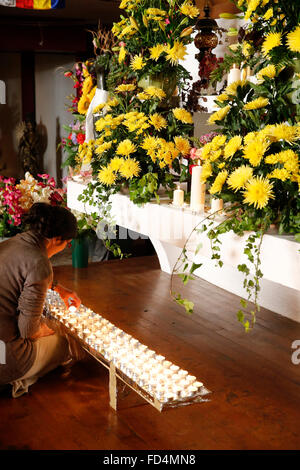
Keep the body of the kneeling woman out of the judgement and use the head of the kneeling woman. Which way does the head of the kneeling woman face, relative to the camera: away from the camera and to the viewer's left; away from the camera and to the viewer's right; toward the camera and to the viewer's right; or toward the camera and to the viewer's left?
away from the camera and to the viewer's right

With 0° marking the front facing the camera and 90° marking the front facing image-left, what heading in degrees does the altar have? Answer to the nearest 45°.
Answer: approximately 45°
